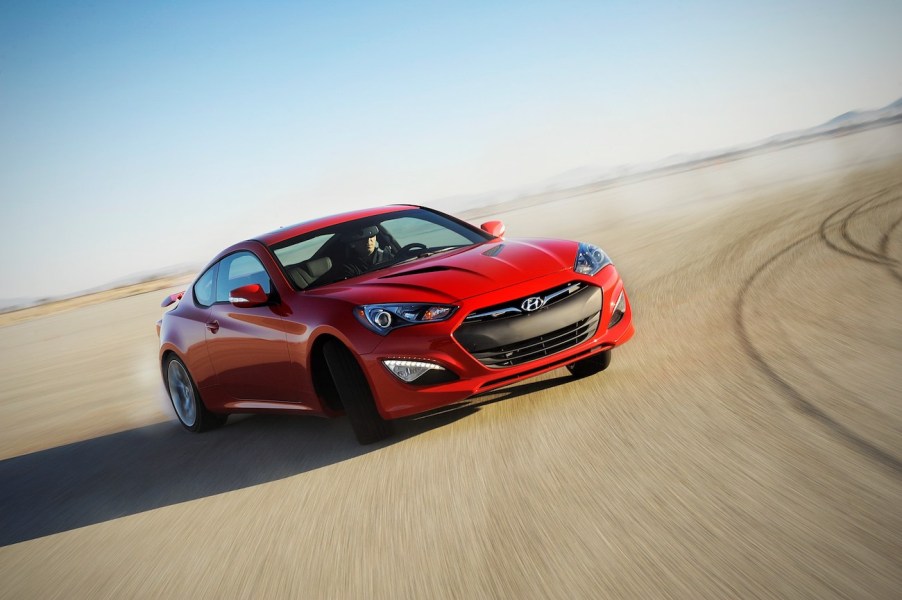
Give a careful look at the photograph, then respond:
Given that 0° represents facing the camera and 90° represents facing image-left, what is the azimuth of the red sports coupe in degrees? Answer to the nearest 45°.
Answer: approximately 315°

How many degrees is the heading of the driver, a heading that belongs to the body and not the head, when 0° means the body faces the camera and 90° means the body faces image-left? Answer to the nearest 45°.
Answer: approximately 315°
